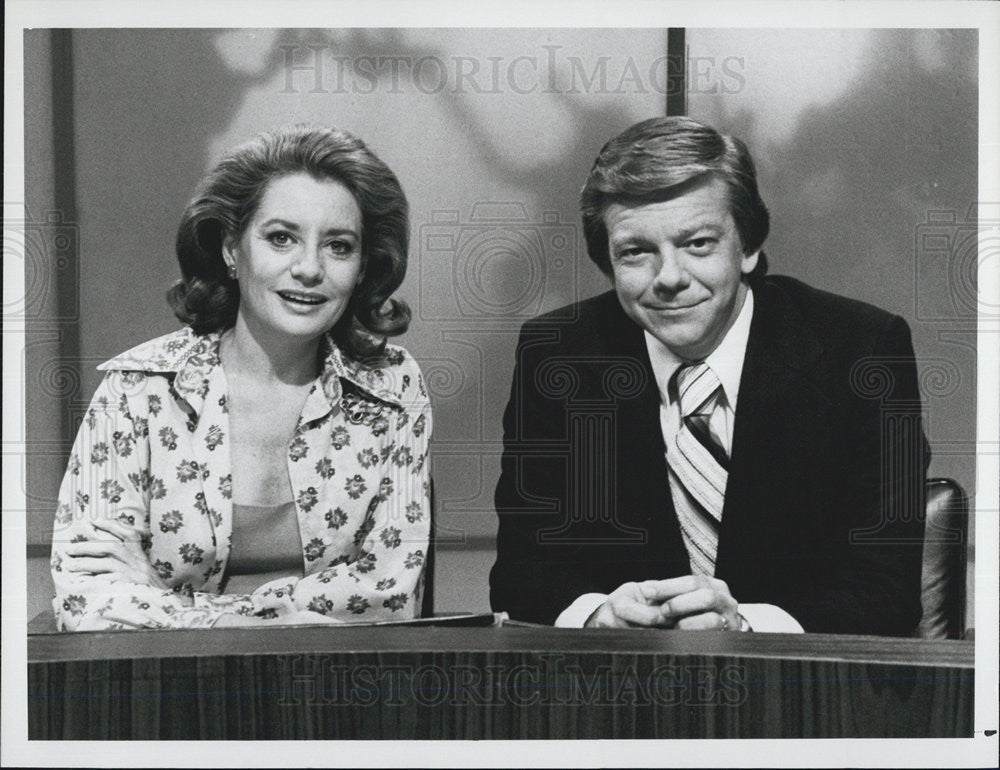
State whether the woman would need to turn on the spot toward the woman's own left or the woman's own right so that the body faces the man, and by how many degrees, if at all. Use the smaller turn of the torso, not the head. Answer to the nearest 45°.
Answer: approximately 90° to the woman's own left

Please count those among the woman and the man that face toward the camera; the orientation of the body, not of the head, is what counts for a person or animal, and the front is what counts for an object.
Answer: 2

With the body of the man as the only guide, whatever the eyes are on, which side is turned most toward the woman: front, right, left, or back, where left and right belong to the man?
right

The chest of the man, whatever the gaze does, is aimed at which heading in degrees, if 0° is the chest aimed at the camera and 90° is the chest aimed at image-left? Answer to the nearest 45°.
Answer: approximately 0°
